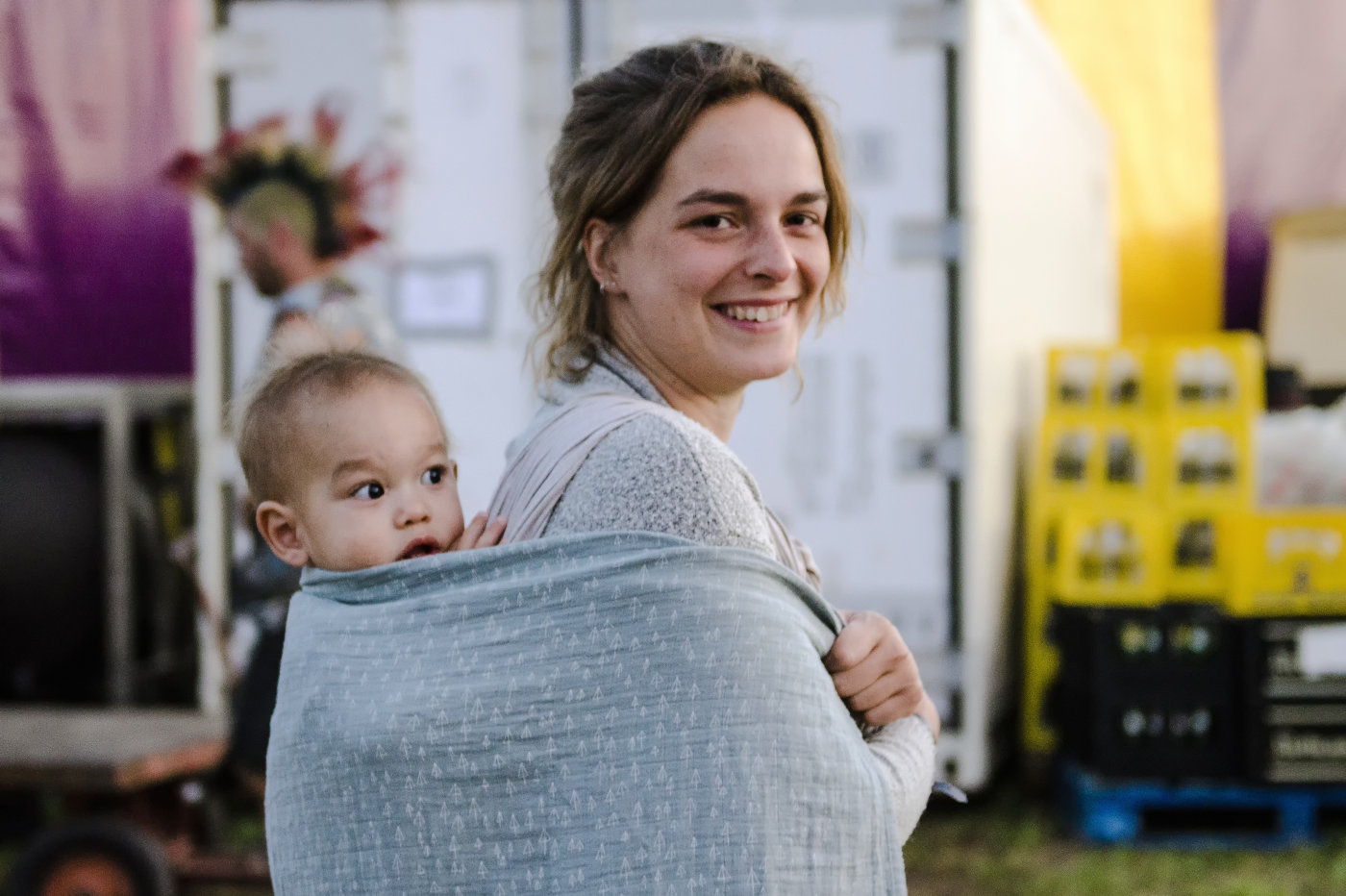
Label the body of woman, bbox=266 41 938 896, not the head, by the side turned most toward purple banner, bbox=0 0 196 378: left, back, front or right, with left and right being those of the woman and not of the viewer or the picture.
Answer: left

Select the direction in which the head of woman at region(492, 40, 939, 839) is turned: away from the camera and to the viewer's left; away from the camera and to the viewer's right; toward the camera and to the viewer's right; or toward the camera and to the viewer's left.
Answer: toward the camera and to the viewer's right

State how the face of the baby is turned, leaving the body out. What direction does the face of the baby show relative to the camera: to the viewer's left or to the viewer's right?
to the viewer's right
